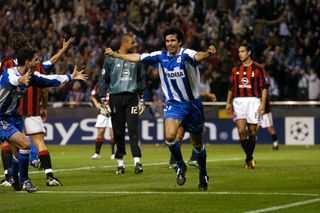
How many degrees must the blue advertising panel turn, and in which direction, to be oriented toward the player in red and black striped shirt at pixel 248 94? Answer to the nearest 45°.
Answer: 0° — it already faces them

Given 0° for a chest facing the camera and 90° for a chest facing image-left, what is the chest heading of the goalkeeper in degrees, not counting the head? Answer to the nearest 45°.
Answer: approximately 0°

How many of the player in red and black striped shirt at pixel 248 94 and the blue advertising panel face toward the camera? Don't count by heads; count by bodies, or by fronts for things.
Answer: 2

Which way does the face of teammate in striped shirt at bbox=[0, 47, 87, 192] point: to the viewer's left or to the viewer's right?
to the viewer's right

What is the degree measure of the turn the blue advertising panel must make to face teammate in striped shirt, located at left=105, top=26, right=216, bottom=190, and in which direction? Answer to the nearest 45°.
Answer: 0° — it already faces them

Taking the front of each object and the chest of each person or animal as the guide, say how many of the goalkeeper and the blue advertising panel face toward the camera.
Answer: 2
